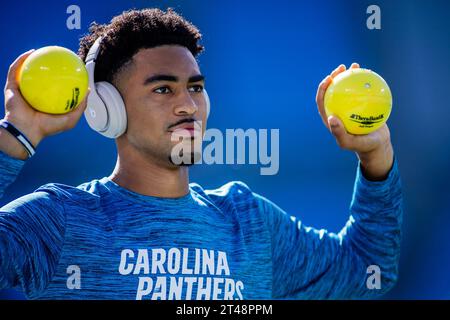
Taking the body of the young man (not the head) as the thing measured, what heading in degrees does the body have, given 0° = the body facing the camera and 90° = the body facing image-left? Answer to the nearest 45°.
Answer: approximately 315°

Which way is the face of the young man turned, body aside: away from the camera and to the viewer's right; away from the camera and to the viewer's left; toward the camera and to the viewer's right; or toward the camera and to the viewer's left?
toward the camera and to the viewer's right
